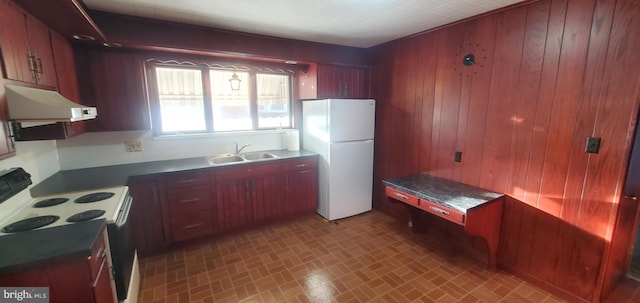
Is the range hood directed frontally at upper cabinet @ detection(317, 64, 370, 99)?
yes

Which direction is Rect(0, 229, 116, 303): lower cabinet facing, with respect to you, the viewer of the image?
facing to the right of the viewer

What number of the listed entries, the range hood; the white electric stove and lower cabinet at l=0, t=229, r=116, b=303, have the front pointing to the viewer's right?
3

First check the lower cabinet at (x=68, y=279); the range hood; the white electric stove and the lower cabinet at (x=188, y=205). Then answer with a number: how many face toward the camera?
1

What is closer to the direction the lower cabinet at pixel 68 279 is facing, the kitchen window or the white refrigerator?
the white refrigerator

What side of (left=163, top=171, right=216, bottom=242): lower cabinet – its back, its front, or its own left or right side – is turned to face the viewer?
front

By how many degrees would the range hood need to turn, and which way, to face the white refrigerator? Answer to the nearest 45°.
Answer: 0° — it already faces it

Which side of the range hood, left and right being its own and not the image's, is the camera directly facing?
right

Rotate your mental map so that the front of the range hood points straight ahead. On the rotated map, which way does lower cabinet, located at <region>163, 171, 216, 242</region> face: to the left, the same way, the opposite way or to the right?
to the right

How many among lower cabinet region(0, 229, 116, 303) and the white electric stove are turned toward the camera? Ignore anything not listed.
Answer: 0

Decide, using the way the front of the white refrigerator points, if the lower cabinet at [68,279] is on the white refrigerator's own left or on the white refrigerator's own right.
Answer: on the white refrigerator's own right

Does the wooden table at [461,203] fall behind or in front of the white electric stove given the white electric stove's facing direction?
in front

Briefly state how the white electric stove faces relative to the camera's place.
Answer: facing to the right of the viewer

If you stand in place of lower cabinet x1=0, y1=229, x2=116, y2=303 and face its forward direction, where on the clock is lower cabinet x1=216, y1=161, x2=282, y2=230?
lower cabinet x1=216, y1=161, x2=282, y2=230 is roughly at 11 o'clock from lower cabinet x1=0, y1=229, x2=116, y2=303.
